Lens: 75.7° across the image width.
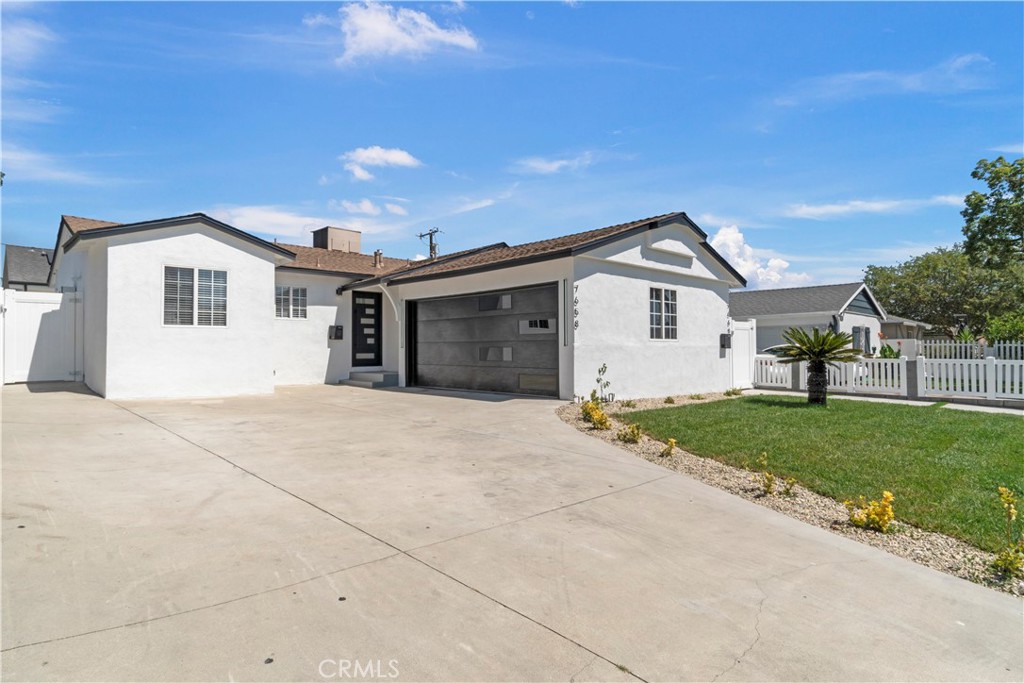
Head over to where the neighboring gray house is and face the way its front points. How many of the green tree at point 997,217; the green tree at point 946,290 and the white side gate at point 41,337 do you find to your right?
1

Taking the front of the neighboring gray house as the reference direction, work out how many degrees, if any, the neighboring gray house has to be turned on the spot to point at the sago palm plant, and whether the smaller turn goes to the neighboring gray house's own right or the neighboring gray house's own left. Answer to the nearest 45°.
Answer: approximately 45° to the neighboring gray house's own right

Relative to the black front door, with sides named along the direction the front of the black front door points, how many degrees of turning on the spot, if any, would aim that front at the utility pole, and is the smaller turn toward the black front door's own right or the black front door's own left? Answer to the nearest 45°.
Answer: approximately 180°

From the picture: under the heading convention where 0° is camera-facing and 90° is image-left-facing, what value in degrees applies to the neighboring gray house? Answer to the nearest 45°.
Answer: approximately 315°

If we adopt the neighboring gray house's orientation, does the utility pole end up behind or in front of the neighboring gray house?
behind

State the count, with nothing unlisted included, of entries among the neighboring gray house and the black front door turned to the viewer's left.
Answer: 0

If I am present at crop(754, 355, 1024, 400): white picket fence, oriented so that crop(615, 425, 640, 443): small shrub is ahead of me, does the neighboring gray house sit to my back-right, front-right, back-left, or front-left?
back-right

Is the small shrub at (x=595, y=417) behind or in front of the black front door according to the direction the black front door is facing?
in front

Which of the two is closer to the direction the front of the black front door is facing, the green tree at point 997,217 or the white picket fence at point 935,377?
the white picket fence

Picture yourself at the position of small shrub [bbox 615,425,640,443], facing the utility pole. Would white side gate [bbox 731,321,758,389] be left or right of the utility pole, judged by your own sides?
right

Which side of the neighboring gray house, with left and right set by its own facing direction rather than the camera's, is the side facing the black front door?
right

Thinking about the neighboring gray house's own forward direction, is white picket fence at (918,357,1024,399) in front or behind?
in front

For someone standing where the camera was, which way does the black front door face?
facing the viewer
